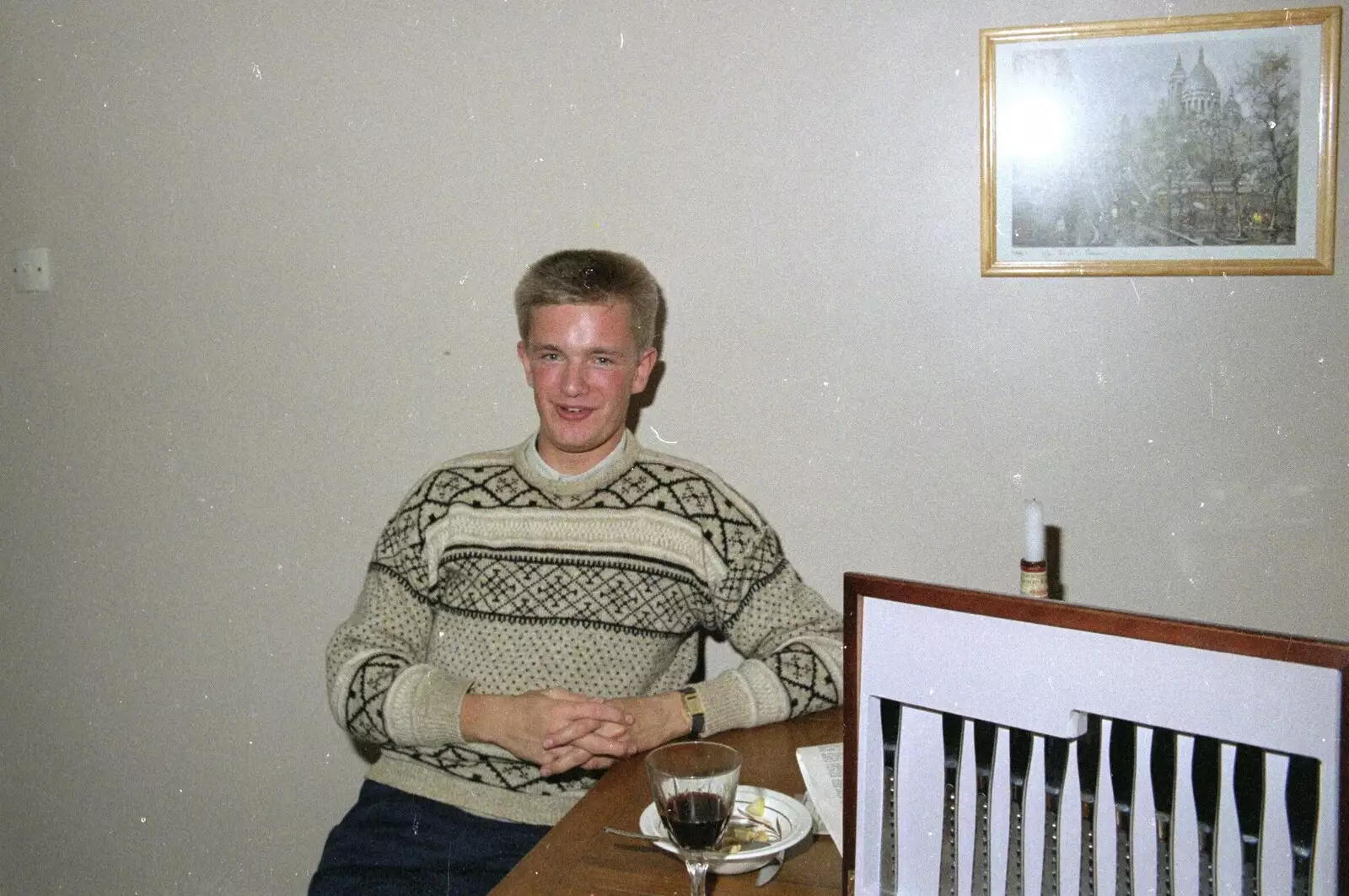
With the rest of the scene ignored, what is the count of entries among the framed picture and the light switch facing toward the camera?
2

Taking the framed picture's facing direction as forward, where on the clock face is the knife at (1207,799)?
The knife is roughly at 12 o'clock from the framed picture.

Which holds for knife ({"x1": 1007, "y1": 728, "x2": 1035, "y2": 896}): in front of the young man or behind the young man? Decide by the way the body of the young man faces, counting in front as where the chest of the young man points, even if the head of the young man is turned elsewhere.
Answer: in front

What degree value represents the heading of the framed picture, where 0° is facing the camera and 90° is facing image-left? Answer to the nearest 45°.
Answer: approximately 0°

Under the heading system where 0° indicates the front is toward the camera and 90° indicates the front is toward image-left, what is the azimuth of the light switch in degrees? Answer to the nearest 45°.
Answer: approximately 0°

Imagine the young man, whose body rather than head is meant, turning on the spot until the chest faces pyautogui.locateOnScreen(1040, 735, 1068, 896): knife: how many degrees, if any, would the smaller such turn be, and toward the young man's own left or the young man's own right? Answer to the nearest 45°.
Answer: approximately 45° to the young man's own left

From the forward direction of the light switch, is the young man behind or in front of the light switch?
in front

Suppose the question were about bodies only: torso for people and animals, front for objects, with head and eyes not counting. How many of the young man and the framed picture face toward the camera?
2

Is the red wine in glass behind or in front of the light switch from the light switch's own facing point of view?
in front

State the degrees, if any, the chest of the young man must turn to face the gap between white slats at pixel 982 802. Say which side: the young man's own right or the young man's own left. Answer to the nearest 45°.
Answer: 0° — they already face it

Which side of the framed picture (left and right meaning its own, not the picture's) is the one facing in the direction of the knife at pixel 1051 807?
front

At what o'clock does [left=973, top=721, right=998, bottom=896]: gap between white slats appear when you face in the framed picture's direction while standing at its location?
The gap between white slats is roughly at 12 o'clock from the framed picture.
